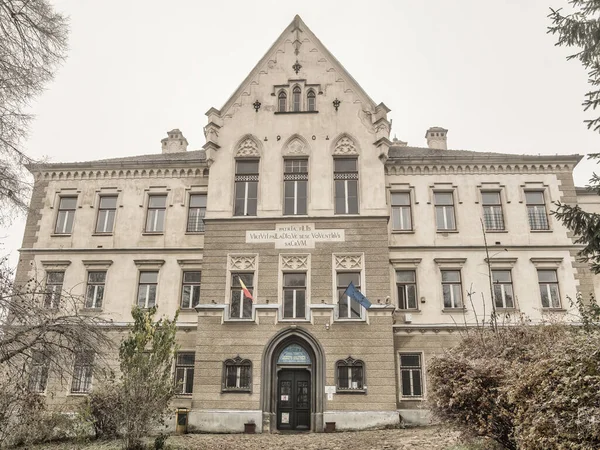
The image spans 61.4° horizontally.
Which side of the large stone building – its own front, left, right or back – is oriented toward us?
front

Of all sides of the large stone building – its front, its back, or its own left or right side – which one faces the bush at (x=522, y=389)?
front
